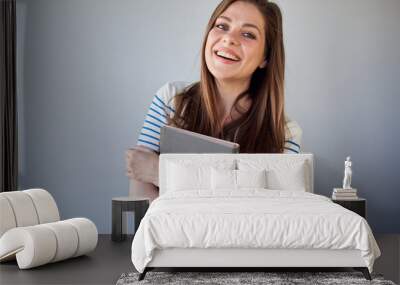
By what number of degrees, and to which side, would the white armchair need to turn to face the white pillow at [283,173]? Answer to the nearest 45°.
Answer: approximately 45° to its left

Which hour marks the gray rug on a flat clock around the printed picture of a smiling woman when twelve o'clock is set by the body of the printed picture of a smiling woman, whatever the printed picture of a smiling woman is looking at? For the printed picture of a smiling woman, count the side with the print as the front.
The gray rug is roughly at 12 o'clock from the printed picture of a smiling woman.

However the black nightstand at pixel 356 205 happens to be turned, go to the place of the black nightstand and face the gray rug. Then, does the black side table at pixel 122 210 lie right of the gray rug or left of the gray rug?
right

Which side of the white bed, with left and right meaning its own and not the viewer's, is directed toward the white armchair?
right

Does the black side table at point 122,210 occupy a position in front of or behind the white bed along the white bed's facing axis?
behind

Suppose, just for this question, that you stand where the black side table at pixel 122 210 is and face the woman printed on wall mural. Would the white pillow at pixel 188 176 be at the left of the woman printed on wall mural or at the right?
right

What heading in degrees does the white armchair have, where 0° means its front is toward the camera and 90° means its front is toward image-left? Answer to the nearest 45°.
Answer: approximately 315°
